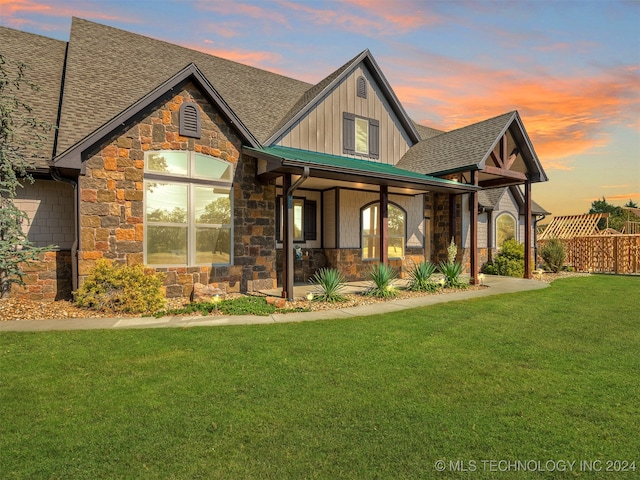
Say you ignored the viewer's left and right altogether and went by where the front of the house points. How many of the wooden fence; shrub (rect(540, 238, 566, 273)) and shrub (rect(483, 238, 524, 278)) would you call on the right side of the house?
0

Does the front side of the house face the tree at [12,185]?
no

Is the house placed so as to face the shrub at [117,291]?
no

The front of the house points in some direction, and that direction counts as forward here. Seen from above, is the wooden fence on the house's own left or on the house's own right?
on the house's own left

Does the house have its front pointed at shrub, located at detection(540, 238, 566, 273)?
no

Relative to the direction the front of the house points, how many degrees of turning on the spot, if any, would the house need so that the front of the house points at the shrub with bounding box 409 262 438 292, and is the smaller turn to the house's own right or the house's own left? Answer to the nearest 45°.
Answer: approximately 45° to the house's own left

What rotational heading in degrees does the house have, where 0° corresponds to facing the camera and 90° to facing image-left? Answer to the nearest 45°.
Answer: approximately 315°

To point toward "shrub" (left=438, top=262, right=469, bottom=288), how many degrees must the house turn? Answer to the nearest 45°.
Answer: approximately 45° to its left
